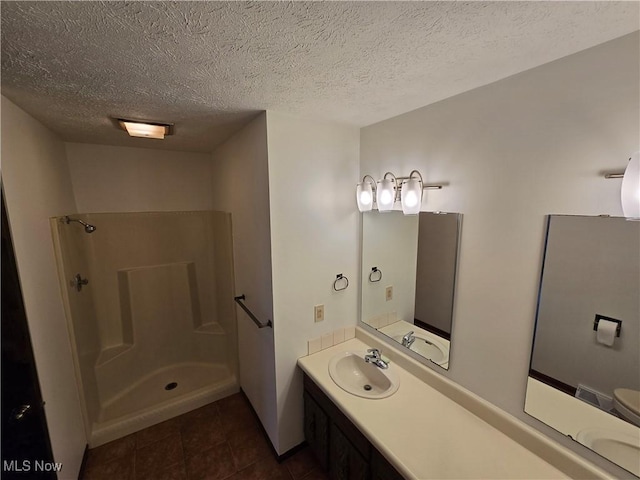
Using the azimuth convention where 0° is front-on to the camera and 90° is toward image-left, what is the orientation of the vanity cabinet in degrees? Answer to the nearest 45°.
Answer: approximately 45°

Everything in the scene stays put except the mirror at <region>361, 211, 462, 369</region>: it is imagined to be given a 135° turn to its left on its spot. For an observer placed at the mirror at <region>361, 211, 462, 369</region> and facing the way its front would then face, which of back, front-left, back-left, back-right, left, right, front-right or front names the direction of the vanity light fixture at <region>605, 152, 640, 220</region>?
front-right

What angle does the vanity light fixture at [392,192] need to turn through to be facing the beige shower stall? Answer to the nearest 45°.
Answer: approximately 45° to its right

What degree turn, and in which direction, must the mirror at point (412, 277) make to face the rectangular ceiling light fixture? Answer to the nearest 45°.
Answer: approximately 45° to its right

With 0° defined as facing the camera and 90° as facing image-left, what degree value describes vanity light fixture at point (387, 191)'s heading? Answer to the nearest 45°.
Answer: approximately 45°

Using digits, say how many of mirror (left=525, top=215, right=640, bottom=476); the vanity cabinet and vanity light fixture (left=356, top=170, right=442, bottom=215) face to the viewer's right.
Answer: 0
